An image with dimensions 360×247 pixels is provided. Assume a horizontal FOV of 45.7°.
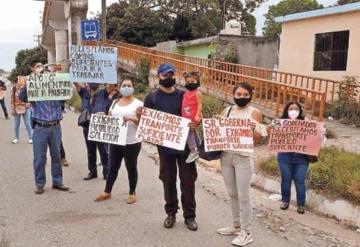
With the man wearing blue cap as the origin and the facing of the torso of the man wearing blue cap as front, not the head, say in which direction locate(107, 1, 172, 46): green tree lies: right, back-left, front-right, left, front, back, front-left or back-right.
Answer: back

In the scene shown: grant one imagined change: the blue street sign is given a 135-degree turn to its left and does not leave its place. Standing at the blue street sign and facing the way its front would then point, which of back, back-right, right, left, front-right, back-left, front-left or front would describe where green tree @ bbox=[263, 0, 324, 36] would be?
front

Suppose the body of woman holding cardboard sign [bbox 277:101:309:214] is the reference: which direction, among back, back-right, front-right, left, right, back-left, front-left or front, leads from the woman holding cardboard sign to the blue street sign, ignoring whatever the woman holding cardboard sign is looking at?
back-right

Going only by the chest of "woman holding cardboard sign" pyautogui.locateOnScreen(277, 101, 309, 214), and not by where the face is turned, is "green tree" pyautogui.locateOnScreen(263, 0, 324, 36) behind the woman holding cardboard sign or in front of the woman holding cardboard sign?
behind

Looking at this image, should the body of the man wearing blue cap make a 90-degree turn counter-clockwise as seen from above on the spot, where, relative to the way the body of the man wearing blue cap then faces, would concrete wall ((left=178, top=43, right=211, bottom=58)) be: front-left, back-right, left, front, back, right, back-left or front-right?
left

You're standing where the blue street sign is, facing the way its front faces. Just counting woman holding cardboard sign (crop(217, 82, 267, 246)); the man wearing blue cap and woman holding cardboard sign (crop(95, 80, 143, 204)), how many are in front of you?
3

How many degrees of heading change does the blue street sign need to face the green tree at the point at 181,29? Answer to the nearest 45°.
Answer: approximately 180°

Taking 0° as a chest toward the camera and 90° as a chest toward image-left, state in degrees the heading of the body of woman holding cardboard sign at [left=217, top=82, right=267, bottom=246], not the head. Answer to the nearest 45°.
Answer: approximately 45°

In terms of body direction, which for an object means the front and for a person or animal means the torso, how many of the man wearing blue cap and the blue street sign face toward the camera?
2

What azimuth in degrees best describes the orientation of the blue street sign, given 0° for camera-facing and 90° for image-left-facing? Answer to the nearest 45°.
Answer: approximately 0°
